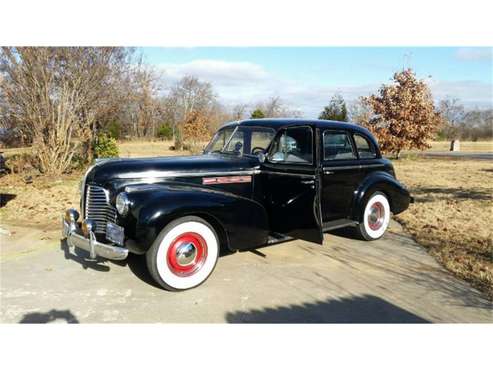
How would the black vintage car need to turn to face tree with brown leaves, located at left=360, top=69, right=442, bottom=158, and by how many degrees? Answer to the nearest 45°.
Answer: approximately 180°

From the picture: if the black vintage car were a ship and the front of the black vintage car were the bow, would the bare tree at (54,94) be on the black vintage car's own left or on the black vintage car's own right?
on the black vintage car's own right

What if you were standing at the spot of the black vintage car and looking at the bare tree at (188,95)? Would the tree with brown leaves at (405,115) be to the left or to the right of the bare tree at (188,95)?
right

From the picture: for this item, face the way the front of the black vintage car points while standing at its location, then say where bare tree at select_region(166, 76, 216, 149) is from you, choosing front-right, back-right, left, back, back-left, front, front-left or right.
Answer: back-right

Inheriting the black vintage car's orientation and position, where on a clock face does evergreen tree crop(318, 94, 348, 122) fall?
The evergreen tree is roughly at 5 o'clock from the black vintage car.

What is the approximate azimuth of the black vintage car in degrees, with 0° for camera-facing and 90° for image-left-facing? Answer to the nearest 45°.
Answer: approximately 45°
